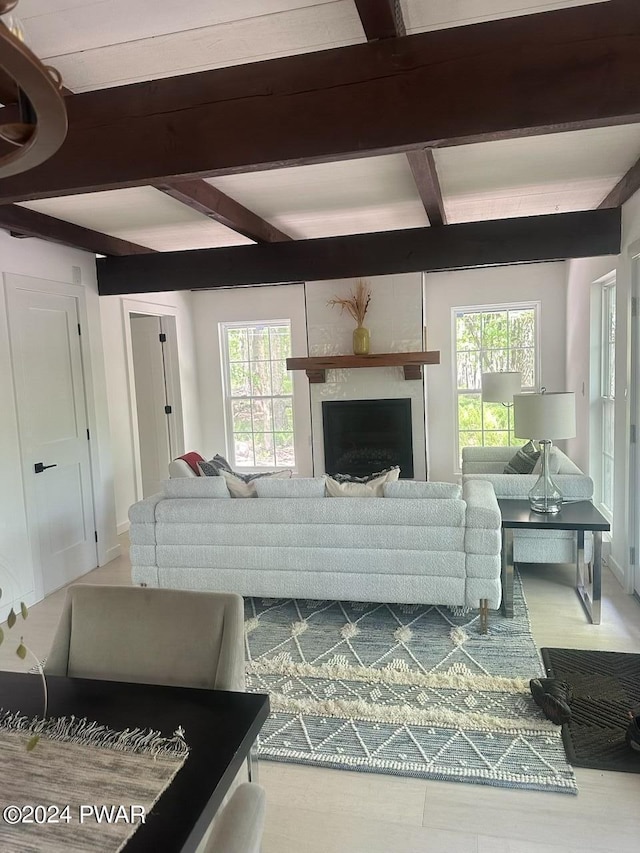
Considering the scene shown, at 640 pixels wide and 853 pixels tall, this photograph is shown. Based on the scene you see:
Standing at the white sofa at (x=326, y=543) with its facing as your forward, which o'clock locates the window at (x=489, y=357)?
The window is roughly at 1 o'clock from the white sofa.

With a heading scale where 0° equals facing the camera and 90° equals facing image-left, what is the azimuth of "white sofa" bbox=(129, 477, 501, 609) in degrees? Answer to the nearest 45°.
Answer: approximately 180°

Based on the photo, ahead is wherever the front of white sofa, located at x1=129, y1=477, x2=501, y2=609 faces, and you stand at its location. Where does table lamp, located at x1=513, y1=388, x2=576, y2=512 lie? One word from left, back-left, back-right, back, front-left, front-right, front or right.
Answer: right

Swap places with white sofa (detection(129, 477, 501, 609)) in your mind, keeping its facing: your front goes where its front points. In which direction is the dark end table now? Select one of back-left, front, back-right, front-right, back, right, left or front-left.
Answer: right

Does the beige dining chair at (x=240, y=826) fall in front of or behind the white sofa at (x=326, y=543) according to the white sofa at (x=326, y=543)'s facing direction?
behind

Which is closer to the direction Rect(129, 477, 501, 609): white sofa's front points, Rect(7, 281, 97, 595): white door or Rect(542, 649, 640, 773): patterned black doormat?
the white door

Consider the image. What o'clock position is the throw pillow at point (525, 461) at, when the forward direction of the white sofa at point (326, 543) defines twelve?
The throw pillow is roughly at 2 o'clock from the white sofa.

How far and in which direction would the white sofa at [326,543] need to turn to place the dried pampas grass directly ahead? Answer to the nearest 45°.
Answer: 0° — it already faces it

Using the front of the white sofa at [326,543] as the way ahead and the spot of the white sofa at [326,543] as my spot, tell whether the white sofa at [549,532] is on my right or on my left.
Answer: on my right

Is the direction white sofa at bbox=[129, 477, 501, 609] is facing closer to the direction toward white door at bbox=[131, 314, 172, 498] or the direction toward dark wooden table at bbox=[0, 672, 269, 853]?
the white door

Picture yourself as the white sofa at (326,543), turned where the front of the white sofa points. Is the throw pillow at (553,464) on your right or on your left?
on your right
